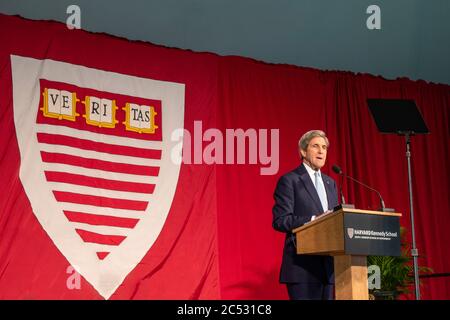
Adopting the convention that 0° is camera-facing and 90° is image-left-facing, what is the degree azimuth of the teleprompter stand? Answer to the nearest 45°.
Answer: approximately 135°

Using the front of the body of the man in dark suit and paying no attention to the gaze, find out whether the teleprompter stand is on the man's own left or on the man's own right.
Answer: on the man's own left

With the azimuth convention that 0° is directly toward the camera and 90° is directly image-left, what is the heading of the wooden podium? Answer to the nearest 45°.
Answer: approximately 315°
